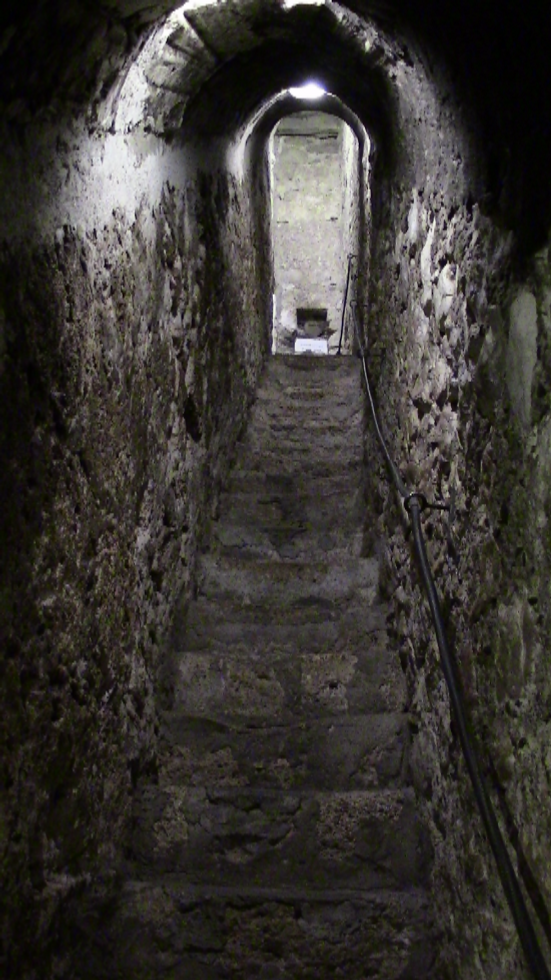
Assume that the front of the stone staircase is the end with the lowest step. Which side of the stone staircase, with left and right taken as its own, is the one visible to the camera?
front

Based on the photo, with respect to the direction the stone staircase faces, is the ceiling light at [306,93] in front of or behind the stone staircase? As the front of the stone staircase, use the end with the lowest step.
behind

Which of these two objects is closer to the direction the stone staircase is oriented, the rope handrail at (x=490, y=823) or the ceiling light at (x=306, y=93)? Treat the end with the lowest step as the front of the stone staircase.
the rope handrail
